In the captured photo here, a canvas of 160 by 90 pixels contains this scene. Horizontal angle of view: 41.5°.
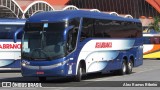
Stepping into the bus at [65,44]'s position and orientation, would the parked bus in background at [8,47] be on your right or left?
on your right

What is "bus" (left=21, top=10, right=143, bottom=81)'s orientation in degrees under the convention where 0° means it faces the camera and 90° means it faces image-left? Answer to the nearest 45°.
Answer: approximately 45°
